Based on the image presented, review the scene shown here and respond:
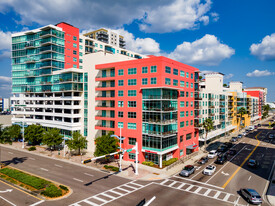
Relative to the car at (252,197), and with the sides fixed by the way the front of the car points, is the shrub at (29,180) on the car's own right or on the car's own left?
on the car's own left

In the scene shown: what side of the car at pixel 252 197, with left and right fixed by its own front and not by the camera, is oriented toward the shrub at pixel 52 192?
left

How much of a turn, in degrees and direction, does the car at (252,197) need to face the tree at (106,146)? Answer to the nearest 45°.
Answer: approximately 45° to its left

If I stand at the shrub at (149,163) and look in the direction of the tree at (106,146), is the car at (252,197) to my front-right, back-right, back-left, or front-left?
back-left
